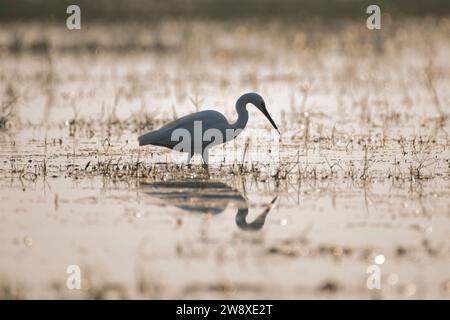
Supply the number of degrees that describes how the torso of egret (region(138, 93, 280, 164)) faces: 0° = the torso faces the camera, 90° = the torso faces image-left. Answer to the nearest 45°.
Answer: approximately 270°
